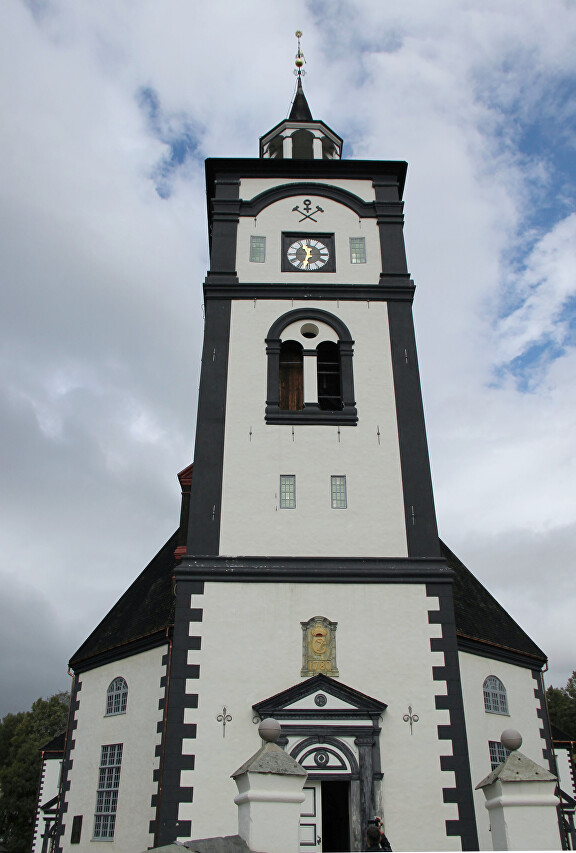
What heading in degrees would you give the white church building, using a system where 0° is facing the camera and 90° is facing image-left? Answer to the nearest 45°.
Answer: approximately 0°
